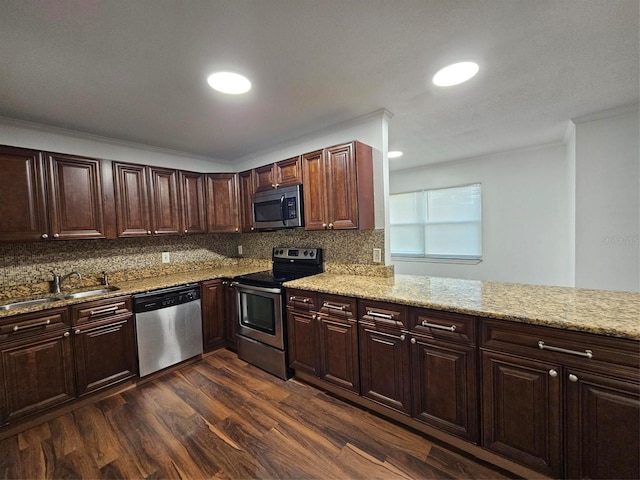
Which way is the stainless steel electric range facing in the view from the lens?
facing the viewer and to the left of the viewer

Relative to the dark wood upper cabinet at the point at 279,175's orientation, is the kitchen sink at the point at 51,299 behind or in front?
in front

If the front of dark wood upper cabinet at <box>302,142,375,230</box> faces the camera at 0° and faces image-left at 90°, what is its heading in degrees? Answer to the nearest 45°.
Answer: approximately 45°

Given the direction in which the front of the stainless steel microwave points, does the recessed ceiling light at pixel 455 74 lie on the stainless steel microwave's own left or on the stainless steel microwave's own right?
on the stainless steel microwave's own left

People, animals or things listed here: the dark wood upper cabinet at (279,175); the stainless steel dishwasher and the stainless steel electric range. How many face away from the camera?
0

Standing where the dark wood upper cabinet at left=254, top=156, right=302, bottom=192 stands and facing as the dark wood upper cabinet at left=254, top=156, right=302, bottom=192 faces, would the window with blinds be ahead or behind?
behind

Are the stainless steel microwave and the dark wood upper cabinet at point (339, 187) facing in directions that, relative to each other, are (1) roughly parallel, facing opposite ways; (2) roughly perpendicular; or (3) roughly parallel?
roughly parallel

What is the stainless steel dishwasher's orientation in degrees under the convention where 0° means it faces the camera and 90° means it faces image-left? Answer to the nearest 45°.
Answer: approximately 315°

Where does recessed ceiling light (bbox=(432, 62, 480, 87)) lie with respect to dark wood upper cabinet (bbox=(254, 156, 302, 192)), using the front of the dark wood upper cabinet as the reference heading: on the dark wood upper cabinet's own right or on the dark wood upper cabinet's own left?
on the dark wood upper cabinet's own left

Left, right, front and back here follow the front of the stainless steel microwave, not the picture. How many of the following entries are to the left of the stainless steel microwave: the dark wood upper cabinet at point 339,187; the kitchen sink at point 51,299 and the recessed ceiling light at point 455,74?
2

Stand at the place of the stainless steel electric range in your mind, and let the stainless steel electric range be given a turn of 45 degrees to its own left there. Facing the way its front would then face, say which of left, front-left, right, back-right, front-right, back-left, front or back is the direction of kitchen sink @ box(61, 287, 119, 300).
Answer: right

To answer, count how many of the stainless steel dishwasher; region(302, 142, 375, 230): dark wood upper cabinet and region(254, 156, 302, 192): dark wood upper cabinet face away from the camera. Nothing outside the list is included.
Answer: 0
